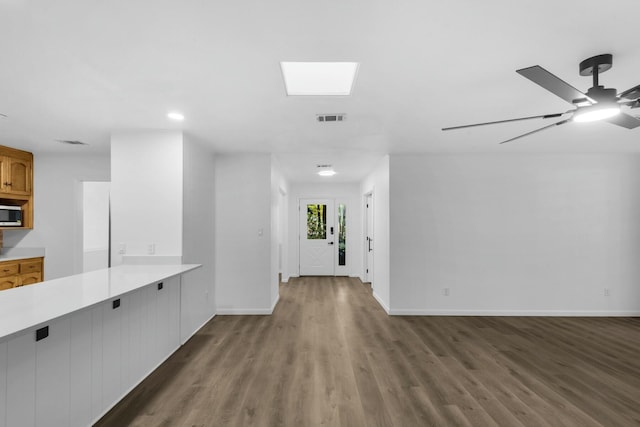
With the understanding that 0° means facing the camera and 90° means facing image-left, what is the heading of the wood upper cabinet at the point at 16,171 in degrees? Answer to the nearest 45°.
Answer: approximately 315°

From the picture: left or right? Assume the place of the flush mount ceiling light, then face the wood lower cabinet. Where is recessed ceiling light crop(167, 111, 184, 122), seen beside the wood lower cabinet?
left

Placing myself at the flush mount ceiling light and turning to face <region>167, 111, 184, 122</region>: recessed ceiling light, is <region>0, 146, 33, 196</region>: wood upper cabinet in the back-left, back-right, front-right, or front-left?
front-right

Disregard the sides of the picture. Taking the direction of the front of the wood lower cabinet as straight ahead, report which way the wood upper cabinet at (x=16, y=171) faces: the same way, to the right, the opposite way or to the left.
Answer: the same way

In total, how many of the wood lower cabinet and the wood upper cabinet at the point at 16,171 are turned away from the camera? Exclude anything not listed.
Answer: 0

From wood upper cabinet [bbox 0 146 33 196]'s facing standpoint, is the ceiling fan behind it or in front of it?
in front

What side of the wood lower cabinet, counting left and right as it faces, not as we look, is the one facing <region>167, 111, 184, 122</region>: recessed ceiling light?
front

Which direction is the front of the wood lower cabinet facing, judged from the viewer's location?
facing the viewer and to the right of the viewer

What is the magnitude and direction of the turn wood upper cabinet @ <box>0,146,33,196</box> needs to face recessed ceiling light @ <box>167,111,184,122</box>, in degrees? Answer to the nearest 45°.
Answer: approximately 45° to its right

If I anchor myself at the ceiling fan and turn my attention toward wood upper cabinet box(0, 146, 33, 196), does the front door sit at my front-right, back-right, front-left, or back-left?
front-right
